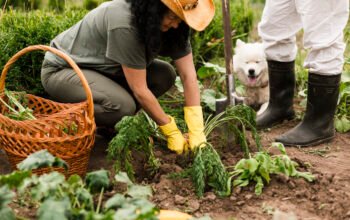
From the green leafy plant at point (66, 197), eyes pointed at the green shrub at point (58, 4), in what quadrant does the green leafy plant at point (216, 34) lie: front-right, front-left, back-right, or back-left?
front-right

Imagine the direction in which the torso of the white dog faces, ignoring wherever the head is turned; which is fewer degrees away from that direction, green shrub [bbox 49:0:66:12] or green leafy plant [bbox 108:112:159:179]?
the green leafy plant

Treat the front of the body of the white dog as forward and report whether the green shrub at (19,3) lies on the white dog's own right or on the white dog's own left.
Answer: on the white dog's own right

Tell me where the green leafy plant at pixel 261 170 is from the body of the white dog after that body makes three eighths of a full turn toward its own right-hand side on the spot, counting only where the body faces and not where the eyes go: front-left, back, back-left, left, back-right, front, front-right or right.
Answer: back-left

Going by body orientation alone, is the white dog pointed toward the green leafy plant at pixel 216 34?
no

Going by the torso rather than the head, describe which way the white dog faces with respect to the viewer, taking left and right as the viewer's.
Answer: facing the viewer

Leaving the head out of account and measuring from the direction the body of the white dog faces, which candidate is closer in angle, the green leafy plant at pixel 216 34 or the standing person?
the standing person

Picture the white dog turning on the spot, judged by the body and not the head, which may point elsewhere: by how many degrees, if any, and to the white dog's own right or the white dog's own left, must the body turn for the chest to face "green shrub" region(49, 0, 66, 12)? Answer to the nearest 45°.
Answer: approximately 135° to the white dog's own right

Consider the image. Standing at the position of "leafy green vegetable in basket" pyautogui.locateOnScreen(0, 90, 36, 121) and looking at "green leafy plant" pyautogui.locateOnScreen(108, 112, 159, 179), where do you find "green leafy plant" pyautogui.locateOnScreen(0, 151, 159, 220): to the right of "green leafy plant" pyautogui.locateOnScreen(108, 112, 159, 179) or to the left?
right

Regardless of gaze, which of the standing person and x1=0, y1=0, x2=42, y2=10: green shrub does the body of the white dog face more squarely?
the standing person

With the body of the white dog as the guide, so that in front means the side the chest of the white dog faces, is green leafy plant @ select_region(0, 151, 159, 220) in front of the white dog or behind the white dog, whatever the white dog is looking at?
in front

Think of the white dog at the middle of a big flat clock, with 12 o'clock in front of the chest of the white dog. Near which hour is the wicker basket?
The wicker basket is roughly at 1 o'clock from the white dog.

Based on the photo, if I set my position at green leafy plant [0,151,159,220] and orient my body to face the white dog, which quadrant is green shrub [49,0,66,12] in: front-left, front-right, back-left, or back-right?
front-left

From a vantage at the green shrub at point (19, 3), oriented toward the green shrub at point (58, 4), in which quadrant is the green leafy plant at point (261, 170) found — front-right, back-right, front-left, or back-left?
front-right

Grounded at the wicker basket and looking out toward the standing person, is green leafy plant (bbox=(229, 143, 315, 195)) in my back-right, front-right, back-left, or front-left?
front-right

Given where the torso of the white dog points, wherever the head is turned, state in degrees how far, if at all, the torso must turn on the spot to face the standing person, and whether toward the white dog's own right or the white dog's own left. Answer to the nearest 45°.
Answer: approximately 45° to the white dog's own left

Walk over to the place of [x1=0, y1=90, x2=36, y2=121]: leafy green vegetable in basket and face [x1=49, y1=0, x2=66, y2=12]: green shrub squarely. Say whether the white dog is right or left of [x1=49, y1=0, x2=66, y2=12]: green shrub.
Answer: right
